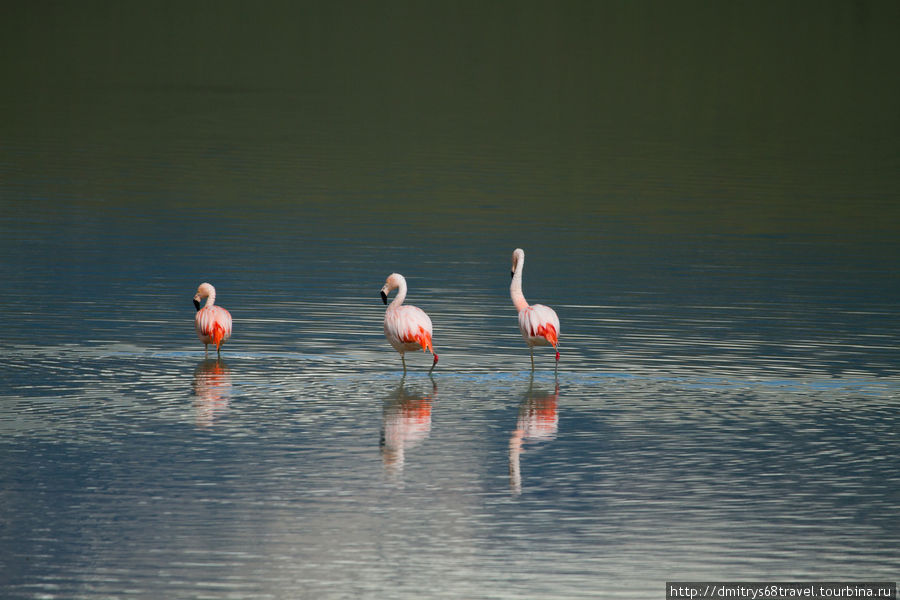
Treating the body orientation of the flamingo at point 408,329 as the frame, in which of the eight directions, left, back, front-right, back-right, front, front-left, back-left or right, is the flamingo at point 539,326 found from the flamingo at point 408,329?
back

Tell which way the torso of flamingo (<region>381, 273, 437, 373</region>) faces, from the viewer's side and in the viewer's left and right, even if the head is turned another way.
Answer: facing to the left of the viewer

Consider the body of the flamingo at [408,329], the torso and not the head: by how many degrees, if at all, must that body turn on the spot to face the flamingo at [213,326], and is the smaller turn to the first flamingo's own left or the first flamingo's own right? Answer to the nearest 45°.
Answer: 0° — it already faces it
